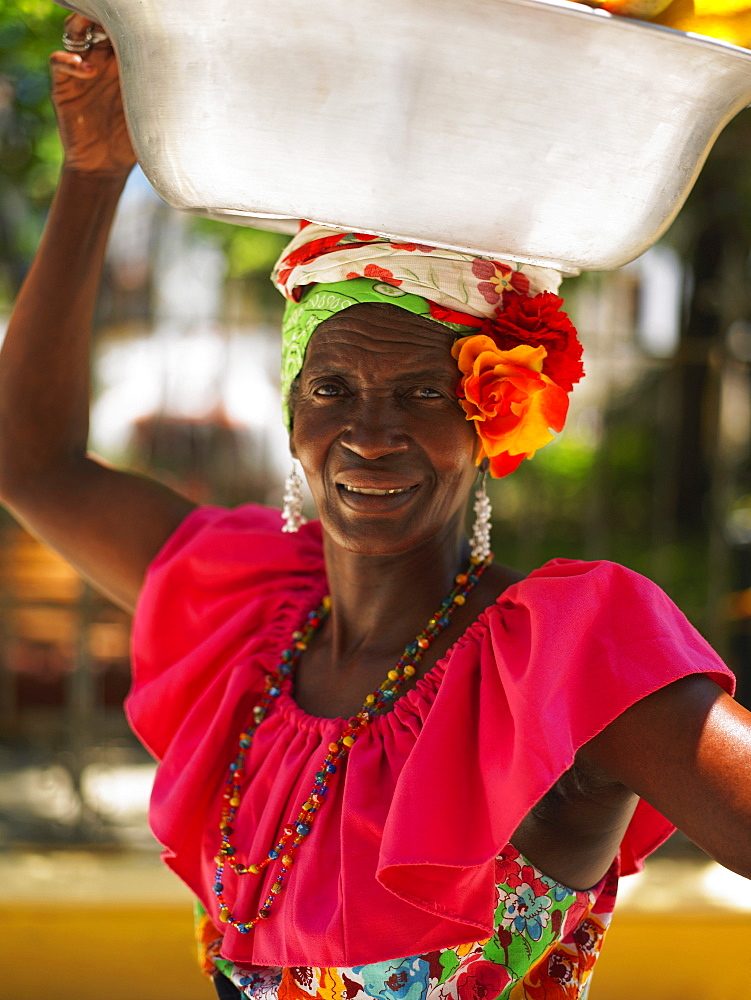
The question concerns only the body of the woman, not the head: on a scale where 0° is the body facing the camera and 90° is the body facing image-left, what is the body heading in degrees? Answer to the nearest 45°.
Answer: approximately 45°
